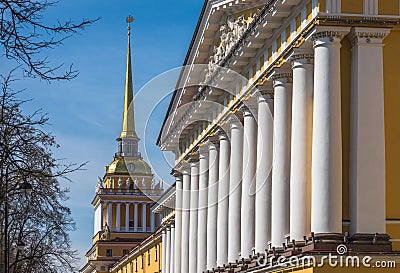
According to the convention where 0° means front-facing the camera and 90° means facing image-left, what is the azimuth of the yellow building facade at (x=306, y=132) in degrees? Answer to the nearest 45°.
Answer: approximately 45°
